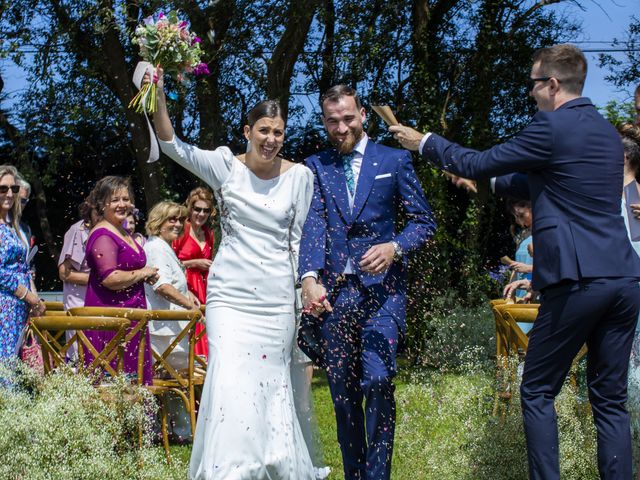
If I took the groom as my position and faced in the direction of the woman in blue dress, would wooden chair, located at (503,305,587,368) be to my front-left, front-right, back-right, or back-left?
back-right

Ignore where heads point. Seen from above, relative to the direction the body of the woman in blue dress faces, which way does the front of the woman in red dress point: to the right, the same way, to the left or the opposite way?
the same way

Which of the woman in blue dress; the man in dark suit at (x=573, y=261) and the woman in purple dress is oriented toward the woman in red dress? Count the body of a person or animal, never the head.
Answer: the man in dark suit

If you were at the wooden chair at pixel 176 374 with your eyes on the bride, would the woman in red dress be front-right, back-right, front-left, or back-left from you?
back-left

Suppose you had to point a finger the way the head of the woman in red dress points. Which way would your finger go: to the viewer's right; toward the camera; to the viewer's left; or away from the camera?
toward the camera

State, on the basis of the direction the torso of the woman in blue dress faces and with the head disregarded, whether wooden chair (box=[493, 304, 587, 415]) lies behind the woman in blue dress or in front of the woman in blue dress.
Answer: in front

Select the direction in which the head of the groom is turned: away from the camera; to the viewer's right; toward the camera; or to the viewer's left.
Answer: toward the camera

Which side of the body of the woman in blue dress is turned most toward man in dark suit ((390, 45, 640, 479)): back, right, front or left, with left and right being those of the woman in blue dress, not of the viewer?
front

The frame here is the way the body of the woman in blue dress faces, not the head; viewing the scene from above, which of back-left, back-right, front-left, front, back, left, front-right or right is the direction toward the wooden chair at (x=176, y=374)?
front-left

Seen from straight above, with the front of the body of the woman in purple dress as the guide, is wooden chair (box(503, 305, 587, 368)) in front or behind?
in front

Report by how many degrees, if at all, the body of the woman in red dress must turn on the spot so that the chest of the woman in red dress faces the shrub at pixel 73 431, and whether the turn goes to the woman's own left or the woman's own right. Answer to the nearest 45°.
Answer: approximately 45° to the woman's own right

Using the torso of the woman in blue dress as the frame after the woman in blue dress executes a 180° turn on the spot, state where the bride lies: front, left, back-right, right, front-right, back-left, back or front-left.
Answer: back

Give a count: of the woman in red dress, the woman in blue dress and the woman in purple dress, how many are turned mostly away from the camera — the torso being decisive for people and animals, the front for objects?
0

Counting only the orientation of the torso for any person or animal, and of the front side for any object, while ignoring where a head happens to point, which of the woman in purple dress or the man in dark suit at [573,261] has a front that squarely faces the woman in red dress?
the man in dark suit

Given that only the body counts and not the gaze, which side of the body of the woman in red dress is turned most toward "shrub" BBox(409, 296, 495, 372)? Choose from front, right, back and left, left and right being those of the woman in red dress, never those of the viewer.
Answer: left

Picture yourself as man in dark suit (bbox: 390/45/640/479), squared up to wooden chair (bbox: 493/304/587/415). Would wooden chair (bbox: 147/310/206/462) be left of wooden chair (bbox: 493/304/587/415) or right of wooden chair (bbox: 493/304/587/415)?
left

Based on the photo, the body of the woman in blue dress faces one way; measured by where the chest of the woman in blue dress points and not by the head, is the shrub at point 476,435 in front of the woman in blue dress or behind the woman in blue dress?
in front
